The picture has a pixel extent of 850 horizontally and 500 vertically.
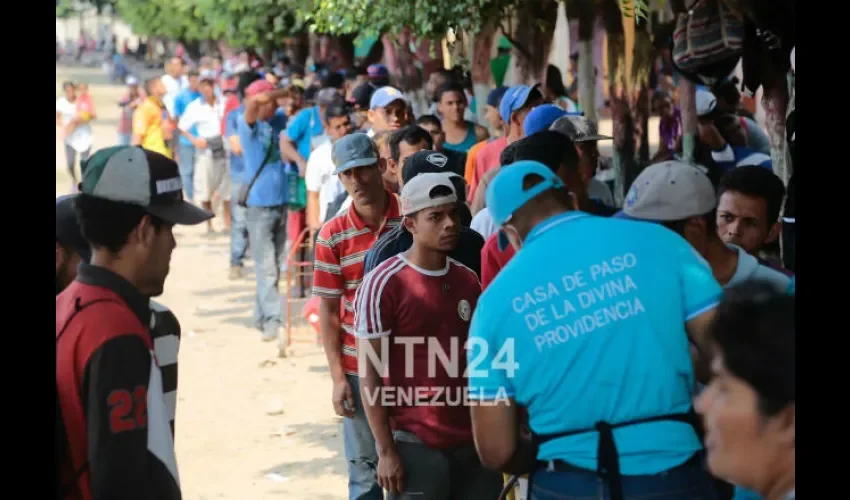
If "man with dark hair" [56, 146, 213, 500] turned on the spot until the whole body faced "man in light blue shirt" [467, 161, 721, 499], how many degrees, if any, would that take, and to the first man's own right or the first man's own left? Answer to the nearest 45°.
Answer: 0° — they already face them

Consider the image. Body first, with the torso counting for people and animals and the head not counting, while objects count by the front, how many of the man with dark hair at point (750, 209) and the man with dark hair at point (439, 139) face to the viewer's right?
0

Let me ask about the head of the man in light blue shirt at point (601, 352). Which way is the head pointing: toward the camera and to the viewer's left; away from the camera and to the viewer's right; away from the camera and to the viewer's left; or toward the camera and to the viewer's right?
away from the camera and to the viewer's left

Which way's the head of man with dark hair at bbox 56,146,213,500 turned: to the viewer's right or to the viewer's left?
to the viewer's right

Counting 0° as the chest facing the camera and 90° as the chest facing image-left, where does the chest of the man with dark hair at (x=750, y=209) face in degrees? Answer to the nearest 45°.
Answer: approximately 45°

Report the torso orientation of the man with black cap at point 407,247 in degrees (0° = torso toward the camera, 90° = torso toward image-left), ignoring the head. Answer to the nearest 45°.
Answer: approximately 315°

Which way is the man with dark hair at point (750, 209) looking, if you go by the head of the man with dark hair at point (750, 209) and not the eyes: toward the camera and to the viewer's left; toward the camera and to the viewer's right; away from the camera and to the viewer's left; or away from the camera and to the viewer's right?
toward the camera and to the viewer's left

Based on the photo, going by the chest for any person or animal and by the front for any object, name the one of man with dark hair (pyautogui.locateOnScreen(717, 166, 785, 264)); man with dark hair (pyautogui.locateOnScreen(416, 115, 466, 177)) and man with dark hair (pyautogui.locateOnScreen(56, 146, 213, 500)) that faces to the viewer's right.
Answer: man with dark hair (pyautogui.locateOnScreen(56, 146, 213, 500))

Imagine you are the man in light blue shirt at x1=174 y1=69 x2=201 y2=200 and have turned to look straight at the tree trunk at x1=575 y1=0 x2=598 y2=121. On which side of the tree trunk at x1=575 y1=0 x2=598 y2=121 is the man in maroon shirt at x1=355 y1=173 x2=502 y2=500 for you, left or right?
right

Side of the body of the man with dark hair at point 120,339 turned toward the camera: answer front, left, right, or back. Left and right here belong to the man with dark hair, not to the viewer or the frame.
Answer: right

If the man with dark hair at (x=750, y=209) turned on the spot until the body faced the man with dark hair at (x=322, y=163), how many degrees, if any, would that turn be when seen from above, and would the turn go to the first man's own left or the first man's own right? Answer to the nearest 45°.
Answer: approximately 90° to the first man's own right

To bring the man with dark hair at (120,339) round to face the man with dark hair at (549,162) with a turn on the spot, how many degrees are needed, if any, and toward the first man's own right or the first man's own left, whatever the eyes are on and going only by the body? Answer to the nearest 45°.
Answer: approximately 45° to the first man's own left

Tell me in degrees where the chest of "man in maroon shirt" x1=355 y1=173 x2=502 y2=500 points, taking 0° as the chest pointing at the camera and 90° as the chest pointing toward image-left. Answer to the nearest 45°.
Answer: approximately 315°

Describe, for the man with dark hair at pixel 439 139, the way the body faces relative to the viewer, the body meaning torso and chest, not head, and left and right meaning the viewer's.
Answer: facing the viewer and to the left of the viewer

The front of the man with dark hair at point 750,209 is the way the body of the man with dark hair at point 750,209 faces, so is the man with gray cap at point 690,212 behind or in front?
in front
